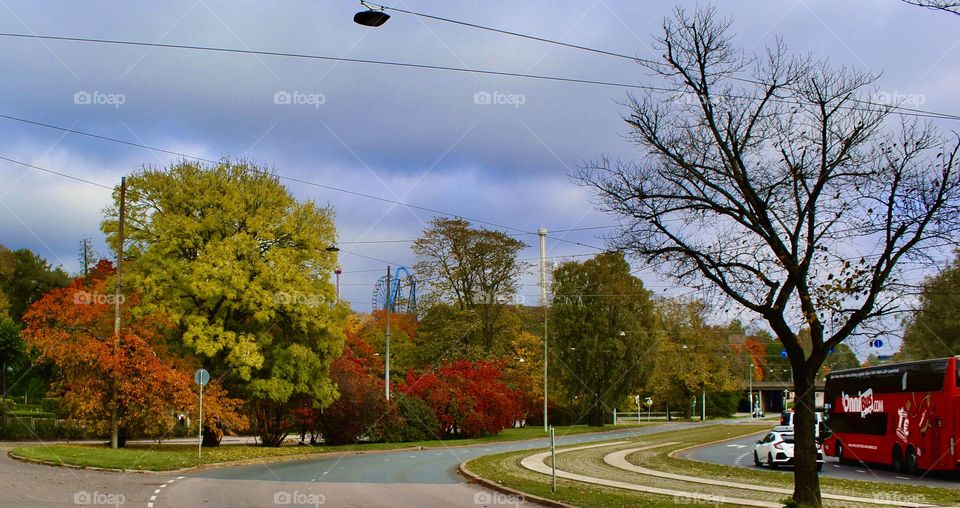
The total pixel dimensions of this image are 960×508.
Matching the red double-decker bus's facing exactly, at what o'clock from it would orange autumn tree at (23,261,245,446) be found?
The orange autumn tree is roughly at 10 o'clock from the red double-decker bus.

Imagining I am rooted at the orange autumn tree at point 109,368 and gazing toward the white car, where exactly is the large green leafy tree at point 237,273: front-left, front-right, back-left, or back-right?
front-left

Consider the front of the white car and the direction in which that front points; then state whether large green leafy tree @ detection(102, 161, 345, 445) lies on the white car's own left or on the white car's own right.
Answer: on the white car's own left

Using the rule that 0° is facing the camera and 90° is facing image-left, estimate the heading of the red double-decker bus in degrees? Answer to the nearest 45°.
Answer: approximately 135°

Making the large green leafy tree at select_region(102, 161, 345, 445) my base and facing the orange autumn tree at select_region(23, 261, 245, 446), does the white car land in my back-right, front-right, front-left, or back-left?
back-left

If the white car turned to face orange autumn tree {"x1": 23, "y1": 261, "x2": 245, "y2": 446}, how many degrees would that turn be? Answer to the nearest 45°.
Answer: approximately 45° to its left

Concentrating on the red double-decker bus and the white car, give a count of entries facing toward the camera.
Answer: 0

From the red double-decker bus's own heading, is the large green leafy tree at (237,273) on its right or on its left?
on its left

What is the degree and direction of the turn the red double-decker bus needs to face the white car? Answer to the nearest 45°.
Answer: approximately 45° to its left

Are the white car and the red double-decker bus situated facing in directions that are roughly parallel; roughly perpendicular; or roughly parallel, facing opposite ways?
roughly parallel

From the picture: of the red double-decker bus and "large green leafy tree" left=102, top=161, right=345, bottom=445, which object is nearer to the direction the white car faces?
the large green leafy tree

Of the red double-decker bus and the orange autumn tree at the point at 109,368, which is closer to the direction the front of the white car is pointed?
the orange autumn tree

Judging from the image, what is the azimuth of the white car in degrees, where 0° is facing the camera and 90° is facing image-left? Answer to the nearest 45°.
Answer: approximately 135°
